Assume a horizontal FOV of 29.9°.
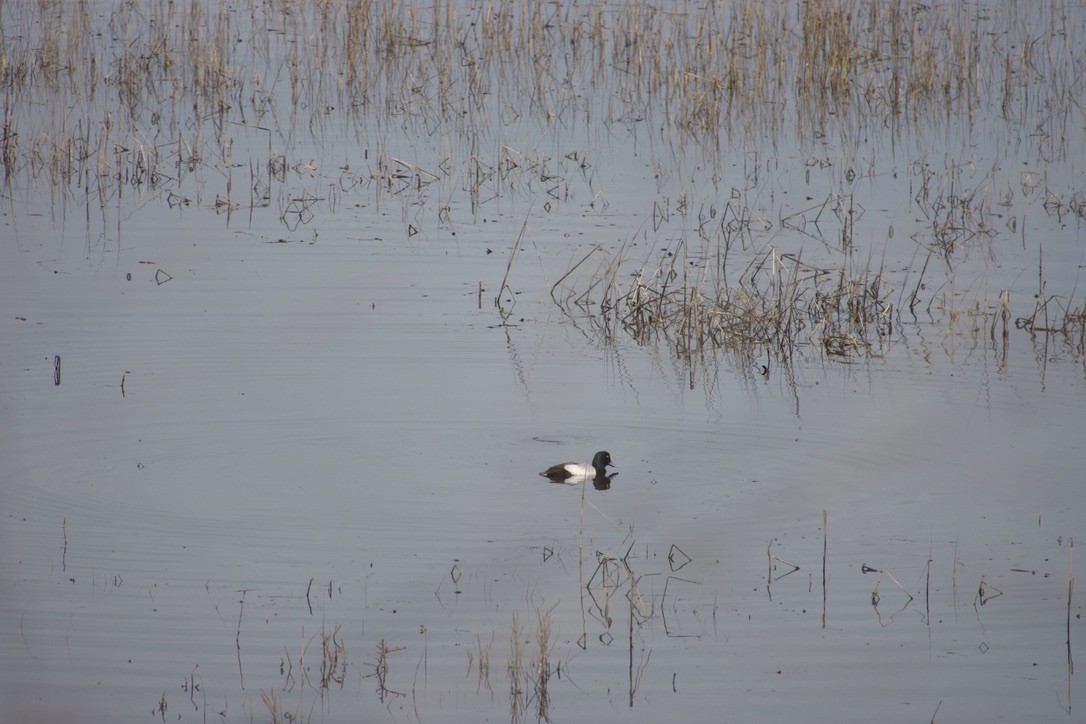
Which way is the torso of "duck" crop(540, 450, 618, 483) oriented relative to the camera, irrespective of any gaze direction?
to the viewer's right
